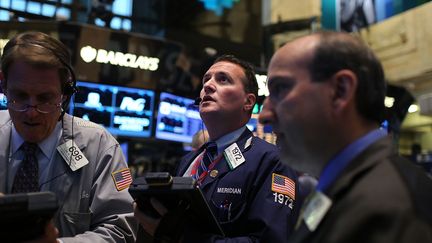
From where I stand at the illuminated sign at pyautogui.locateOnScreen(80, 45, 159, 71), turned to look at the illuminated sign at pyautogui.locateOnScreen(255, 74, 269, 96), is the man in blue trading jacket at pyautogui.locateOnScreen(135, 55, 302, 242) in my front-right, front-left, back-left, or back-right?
front-right

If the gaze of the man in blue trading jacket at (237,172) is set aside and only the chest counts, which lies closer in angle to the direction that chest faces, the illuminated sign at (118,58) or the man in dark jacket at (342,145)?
the man in dark jacket

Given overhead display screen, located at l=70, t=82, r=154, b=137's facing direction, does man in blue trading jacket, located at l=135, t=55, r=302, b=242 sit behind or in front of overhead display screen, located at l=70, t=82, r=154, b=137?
in front

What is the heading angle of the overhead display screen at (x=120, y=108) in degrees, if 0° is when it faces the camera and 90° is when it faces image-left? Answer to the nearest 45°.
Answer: approximately 0°

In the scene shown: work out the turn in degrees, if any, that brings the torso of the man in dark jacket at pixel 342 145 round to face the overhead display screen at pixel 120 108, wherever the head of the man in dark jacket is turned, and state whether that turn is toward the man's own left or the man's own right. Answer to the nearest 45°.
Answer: approximately 45° to the man's own right

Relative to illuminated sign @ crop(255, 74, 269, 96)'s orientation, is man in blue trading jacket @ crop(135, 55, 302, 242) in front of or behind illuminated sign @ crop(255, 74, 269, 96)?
in front

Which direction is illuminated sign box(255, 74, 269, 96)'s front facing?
toward the camera

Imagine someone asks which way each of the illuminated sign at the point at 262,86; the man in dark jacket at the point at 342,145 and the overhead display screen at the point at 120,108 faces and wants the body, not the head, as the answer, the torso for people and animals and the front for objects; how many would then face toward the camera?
2

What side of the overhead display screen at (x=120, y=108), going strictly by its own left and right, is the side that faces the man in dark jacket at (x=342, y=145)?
front

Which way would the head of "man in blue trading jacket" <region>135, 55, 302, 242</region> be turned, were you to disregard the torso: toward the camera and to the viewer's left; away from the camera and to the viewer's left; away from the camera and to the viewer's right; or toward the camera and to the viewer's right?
toward the camera and to the viewer's left

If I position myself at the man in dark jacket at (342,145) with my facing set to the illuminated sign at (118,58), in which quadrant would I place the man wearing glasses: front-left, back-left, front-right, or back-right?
front-left
